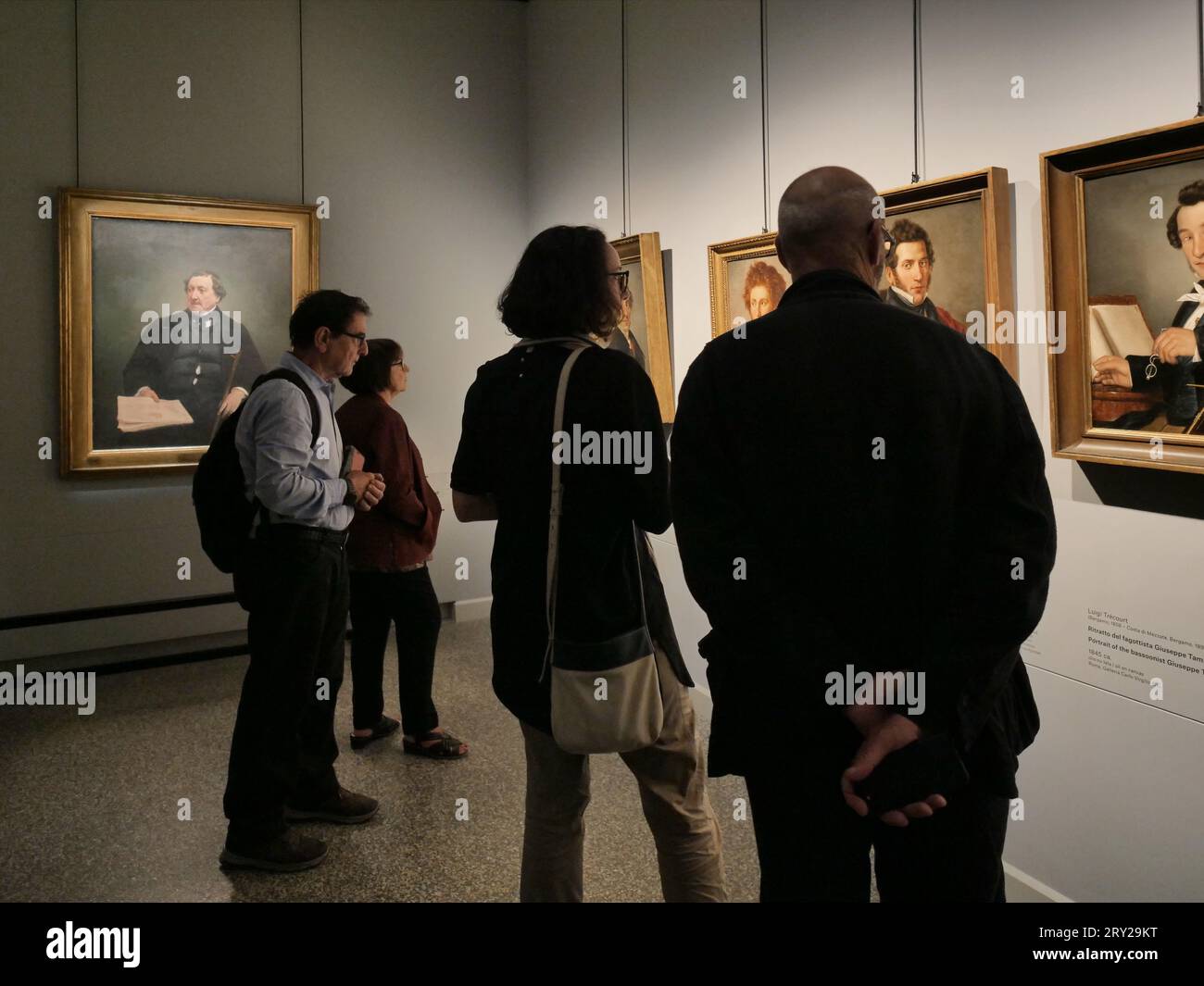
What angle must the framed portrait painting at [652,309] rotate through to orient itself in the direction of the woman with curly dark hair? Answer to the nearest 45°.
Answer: approximately 45° to its left

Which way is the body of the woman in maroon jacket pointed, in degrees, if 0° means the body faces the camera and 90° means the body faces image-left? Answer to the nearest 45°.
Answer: approximately 270°

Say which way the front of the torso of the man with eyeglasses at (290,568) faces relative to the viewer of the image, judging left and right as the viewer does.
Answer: facing to the right of the viewer

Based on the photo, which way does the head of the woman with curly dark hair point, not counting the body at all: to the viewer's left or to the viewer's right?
to the viewer's right

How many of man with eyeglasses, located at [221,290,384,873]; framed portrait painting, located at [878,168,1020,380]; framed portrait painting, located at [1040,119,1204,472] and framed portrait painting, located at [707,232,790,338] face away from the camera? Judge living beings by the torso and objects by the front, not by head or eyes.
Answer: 0

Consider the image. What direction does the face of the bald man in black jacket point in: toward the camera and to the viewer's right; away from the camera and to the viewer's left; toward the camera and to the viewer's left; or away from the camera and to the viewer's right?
away from the camera and to the viewer's right

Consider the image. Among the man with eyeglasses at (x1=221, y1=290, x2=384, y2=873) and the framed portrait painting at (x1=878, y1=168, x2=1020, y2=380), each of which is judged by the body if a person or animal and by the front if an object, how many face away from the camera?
0

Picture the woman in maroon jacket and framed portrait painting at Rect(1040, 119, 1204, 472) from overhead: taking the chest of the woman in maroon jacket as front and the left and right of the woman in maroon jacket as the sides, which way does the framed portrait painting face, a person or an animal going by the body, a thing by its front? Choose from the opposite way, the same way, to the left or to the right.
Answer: the opposite way

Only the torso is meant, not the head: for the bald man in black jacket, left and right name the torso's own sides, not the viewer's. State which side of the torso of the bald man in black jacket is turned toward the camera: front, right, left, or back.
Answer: back

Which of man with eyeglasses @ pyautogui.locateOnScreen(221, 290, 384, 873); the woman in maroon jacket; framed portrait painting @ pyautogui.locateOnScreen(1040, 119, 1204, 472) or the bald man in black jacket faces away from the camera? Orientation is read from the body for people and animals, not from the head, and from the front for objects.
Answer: the bald man in black jacket

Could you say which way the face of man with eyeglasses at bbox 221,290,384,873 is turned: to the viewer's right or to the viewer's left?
to the viewer's right

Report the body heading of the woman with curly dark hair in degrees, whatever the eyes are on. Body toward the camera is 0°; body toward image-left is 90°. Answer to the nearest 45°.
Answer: approximately 225°

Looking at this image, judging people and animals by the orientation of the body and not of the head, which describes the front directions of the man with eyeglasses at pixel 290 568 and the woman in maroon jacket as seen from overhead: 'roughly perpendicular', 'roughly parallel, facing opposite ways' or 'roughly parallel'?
roughly parallel

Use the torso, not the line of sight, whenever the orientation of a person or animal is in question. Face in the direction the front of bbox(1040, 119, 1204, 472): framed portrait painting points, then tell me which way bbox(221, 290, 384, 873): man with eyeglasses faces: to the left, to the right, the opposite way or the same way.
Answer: the opposite way

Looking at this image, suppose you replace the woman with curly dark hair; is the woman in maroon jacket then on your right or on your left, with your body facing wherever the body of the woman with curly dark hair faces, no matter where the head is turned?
on your left
